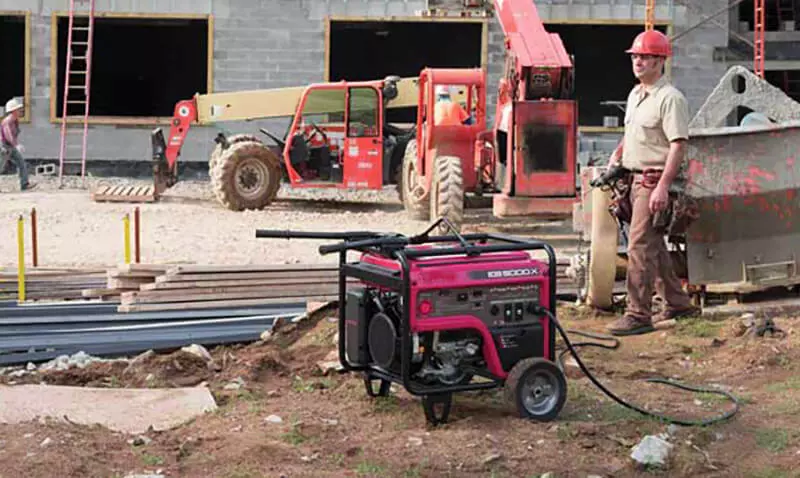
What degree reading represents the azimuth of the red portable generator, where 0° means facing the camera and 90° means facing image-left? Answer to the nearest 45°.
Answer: approximately 315°

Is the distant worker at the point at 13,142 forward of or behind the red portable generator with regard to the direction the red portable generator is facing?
behind

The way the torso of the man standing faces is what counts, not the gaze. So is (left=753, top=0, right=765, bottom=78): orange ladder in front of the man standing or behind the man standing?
behind

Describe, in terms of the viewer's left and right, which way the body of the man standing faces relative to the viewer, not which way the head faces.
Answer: facing the viewer and to the left of the viewer

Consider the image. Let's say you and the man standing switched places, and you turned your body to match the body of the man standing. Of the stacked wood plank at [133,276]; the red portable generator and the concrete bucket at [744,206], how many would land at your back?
1

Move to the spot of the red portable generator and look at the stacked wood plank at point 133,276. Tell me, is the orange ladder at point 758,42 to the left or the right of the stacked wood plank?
right

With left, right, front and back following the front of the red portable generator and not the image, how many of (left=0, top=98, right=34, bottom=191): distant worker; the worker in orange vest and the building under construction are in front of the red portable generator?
0

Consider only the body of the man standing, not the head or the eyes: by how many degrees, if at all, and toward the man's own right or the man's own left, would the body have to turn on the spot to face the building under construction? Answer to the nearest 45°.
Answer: approximately 90° to the man's own right

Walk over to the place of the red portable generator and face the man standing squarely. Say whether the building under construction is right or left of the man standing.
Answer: left

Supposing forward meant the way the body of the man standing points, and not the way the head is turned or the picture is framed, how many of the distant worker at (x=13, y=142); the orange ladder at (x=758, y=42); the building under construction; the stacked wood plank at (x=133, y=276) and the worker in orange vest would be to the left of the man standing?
0

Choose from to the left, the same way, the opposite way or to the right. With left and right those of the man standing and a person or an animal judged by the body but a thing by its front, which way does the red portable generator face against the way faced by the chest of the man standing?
to the left

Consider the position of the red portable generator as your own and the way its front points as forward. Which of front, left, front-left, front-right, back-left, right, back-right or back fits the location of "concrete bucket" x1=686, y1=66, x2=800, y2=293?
left

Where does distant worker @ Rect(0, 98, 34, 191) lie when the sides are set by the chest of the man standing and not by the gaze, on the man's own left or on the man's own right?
on the man's own right

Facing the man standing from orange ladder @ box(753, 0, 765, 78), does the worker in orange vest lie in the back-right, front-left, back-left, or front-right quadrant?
front-right

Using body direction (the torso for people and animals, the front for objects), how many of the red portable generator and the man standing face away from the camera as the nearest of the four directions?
0

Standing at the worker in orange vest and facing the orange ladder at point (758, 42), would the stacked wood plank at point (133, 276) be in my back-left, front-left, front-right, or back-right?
back-right

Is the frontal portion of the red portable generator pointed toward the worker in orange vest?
no

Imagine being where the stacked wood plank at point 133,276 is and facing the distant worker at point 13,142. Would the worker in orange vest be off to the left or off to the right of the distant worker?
right

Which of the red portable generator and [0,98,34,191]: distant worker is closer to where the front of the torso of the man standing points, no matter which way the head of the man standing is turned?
the red portable generator

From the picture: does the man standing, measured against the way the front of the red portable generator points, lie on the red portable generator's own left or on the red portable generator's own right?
on the red portable generator's own left

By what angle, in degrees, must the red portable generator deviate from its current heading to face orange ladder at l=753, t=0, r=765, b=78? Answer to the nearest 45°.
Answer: approximately 135° to its left

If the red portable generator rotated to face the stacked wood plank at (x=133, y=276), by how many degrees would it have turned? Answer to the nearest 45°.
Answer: approximately 180°

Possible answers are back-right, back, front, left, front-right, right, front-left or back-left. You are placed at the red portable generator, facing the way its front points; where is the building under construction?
back-left

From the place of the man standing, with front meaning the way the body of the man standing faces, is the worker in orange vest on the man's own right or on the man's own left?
on the man's own right
